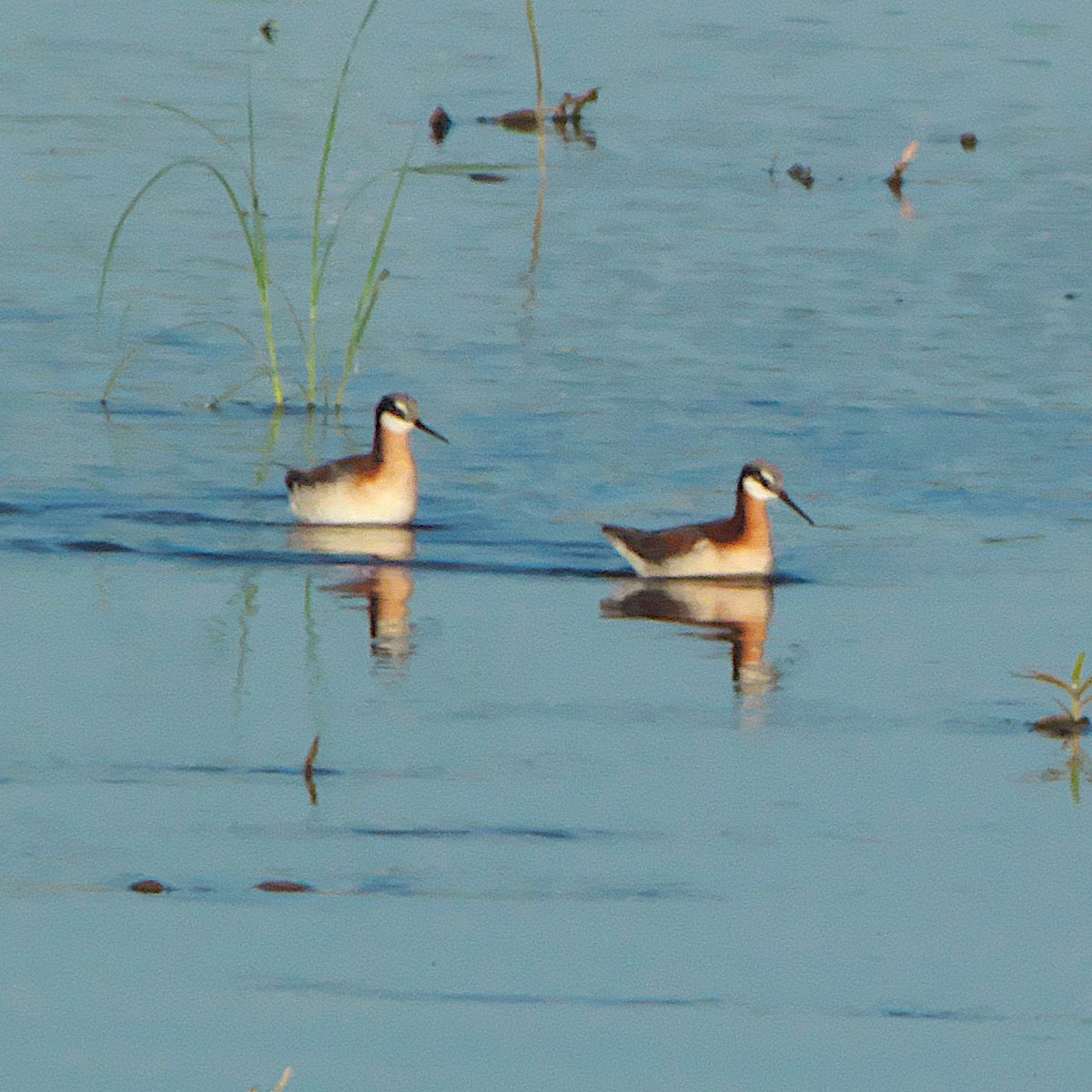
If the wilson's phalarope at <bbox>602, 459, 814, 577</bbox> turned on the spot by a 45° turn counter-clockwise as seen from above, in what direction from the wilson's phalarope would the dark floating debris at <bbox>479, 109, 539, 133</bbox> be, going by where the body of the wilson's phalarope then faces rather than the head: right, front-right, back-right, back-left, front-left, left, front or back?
front-left

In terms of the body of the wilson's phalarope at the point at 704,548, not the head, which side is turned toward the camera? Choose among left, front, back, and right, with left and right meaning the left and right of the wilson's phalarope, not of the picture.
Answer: right

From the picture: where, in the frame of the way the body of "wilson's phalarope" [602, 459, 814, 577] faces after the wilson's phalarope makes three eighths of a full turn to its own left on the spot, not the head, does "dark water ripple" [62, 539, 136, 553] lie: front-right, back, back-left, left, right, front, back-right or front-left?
front-left

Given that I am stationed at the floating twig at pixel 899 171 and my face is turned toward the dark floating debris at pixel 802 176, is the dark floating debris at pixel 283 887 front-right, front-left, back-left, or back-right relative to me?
front-left

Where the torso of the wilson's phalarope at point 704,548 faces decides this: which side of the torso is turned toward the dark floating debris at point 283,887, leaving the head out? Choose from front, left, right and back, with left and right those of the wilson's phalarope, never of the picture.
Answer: right

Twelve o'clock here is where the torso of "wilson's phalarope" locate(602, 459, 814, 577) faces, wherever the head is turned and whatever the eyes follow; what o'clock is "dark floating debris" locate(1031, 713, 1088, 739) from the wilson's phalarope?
The dark floating debris is roughly at 2 o'clock from the wilson's phalarope.

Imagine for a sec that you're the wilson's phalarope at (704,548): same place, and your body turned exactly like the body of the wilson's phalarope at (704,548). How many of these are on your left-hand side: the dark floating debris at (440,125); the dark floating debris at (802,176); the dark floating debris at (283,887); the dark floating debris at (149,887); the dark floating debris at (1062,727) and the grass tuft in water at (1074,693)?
2

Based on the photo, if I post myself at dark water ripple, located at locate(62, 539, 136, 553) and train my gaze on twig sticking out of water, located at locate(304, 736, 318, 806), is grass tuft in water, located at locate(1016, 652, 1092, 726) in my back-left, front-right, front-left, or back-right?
front-left

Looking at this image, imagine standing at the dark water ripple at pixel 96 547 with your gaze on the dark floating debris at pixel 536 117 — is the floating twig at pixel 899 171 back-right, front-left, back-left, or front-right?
front-right

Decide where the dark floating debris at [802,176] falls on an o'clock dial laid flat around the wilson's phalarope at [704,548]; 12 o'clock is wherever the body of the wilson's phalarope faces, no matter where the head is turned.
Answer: The dark floating debris is roughly at 9 o'clock from the wilson's phalarope.

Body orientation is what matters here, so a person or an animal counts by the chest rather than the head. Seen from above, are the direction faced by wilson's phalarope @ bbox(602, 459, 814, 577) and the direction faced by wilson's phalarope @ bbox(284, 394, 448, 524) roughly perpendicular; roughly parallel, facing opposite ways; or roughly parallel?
roughly parallel

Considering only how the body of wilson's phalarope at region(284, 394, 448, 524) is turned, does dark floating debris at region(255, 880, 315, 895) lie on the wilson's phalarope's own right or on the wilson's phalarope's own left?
on the wilson's phalarope's own right

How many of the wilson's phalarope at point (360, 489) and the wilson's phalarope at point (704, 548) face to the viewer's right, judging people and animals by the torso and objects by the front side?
2

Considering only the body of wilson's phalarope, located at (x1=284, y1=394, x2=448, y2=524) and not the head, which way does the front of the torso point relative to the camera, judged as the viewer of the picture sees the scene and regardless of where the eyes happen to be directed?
to the viewer's right

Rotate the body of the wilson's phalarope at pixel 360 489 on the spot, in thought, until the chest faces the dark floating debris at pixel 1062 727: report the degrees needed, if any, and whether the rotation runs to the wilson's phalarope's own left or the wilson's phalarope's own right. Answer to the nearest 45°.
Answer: approximately 45° to the wilson's phalarope's own right

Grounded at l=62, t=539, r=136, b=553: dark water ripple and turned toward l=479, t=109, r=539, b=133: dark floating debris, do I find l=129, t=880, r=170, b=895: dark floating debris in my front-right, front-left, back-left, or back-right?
back-right
